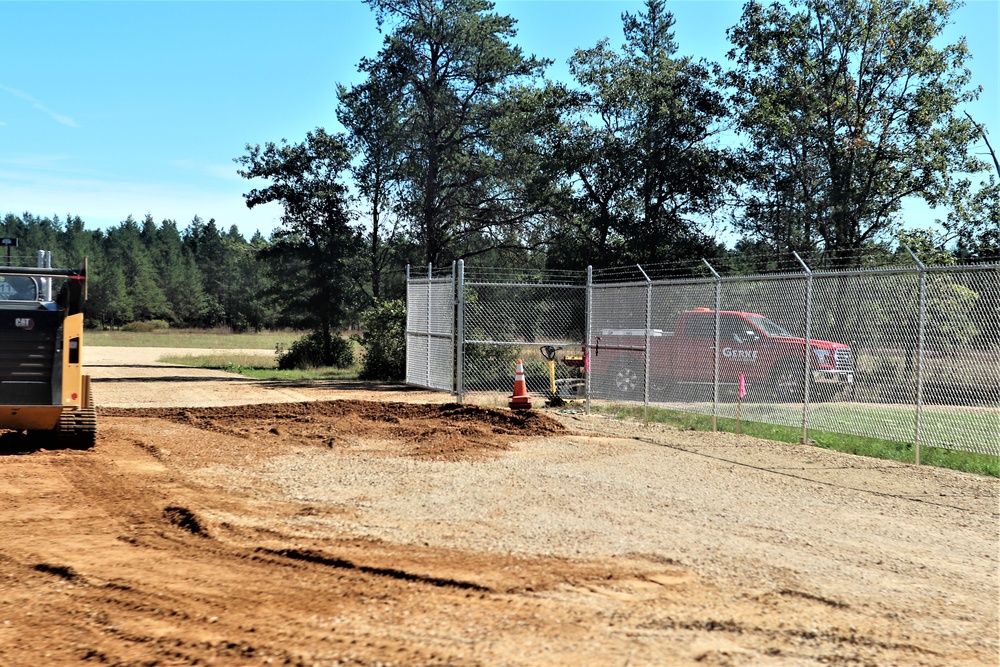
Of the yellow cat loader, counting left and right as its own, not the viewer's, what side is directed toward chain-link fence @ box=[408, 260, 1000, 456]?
right

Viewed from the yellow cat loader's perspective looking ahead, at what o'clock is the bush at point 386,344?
The bush is roughly at 1 o'clock from the yellow cat loader.

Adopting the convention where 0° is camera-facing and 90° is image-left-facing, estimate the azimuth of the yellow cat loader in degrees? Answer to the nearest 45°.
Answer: approximately 180°

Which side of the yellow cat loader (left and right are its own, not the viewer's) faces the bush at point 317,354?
front

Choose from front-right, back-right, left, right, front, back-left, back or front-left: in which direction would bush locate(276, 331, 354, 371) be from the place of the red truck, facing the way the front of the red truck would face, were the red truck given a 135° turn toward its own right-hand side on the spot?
front-right

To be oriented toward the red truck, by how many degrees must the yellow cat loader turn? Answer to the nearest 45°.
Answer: approximately 90° to its right

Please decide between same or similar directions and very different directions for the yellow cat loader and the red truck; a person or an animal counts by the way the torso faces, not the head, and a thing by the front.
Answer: very different directions

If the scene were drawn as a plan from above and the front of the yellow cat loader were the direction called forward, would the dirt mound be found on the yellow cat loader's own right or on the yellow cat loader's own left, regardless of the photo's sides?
on the yellow cat loader's own right

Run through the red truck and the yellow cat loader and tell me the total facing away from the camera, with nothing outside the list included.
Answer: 1

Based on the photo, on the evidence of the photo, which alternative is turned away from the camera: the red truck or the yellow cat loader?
the yellow cat loader

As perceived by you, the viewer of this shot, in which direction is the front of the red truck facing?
facing the viewer and to the right of the viewer
